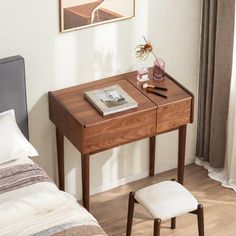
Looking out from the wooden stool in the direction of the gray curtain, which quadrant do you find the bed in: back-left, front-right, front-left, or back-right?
back-left

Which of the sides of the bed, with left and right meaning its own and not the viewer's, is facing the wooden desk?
left

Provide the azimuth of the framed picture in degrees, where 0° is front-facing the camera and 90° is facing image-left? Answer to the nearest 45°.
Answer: approximately 315°

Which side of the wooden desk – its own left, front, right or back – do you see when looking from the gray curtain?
left

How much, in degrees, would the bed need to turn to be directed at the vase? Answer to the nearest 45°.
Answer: approximately 90° to its left
